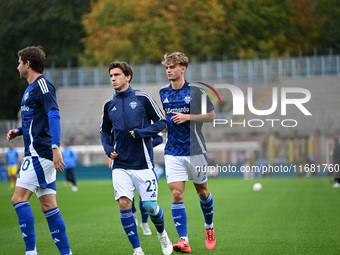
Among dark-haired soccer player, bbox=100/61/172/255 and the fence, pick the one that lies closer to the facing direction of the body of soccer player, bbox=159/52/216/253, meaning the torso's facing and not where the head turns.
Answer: the dark-haired soccer player

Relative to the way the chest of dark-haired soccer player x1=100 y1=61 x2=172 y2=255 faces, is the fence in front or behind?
behind

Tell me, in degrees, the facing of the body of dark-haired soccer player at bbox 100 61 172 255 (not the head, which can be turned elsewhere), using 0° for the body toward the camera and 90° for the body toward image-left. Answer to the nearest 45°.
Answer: approximately 45°

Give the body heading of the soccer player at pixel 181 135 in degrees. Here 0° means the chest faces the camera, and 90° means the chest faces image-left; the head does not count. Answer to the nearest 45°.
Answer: approximately 45°
